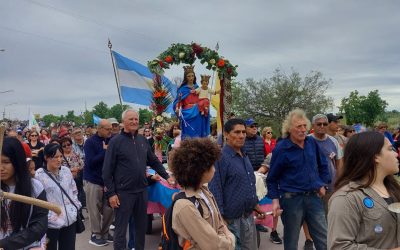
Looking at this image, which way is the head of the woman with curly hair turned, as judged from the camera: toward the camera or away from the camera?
away from the camera

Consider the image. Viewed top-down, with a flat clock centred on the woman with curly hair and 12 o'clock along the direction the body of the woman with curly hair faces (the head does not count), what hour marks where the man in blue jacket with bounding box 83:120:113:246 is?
The man in blue jacket is roughly at 8 o'clock from the woman with curly hair.
